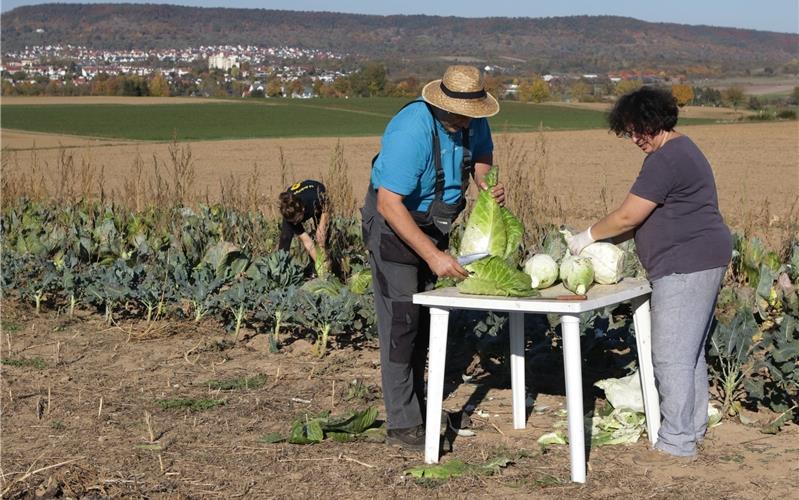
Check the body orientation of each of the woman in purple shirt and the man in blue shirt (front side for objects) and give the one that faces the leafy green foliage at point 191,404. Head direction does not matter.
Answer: the woman in purple shirt

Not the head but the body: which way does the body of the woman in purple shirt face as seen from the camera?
to the viewer's left

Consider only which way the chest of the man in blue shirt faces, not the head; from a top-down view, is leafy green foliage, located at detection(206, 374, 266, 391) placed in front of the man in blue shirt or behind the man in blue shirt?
behind

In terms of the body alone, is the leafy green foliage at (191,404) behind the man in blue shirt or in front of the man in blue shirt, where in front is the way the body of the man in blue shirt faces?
behind

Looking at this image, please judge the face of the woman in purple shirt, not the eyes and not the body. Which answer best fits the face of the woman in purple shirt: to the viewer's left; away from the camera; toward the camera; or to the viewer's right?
to the viewer's left

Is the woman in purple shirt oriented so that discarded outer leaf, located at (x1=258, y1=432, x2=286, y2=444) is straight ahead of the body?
yes

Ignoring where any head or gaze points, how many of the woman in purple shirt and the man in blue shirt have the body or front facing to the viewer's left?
1

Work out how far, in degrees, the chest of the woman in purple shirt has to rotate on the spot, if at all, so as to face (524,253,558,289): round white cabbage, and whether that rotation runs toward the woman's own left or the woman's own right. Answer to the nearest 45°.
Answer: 0° — they already face it

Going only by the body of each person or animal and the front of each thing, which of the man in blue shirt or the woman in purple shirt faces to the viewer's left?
the woman in purple shirt

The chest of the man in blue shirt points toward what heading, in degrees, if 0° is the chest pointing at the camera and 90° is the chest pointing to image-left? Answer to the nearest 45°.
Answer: approximately 315°
